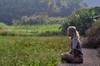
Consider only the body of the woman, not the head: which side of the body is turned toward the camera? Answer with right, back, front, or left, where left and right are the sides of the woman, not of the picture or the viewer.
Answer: left

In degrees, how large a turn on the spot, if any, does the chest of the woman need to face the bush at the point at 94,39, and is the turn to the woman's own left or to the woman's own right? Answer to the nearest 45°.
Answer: approximately 90° to the woman's own right
